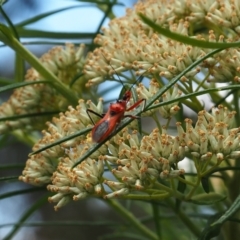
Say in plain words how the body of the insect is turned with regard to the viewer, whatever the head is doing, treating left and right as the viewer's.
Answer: facing away from the viewer and to the right of the viewer
